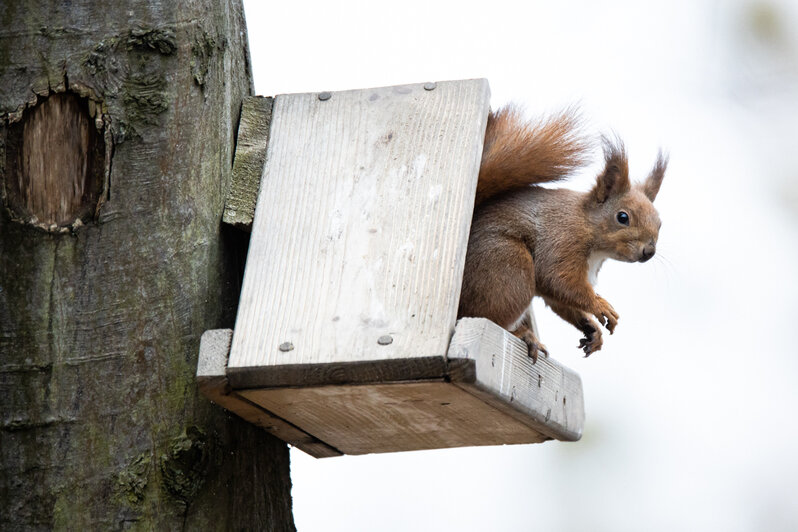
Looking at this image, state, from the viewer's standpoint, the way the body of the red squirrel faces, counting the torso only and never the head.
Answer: to the viewer's right

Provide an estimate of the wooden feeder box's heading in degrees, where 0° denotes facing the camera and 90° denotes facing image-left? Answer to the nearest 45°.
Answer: approximately 270°

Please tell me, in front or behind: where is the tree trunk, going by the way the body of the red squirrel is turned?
behind
